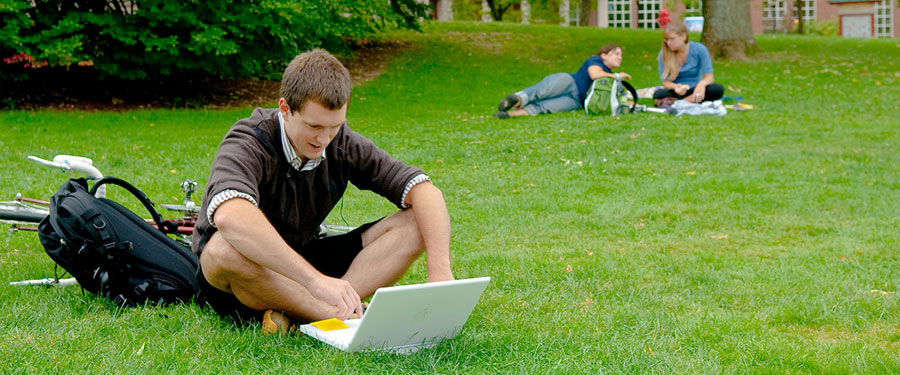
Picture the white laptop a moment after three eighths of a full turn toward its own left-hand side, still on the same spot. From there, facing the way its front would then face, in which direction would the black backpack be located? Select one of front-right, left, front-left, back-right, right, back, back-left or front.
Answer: back-right

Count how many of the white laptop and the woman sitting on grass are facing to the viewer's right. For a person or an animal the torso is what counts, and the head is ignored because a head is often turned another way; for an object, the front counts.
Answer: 0

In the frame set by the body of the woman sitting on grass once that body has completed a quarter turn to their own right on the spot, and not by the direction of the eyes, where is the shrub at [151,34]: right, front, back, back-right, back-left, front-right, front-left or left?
front-left

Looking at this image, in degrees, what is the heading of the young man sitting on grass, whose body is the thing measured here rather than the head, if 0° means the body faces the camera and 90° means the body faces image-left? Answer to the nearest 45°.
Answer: approximately 315°

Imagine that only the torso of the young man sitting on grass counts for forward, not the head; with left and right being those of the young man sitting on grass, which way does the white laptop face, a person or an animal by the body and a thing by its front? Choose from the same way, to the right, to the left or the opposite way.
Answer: the opposite way

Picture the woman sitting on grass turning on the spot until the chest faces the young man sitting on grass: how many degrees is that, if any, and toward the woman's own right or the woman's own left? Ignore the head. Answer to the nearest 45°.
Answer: approximately 45° to the woman's own left

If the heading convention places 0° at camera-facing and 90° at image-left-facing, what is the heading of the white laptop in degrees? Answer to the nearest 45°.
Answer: approximately 135°

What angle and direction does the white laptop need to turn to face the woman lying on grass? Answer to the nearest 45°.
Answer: approximately 45° to its right

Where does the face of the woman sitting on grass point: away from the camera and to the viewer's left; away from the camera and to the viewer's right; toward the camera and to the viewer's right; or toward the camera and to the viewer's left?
toward the camera and to the viewer's left

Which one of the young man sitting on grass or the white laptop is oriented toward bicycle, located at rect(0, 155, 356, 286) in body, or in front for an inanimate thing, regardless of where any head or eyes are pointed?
the white laptop

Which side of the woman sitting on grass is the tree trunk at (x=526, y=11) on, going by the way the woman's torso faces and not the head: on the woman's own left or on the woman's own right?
on the woman's own right

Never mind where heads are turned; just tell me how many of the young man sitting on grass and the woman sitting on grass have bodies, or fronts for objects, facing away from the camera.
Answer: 0

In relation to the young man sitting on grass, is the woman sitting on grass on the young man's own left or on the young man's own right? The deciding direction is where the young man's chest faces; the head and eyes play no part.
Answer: on the young man's own left

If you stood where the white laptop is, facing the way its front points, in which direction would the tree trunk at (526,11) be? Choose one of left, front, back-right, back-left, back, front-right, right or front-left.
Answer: front-right
